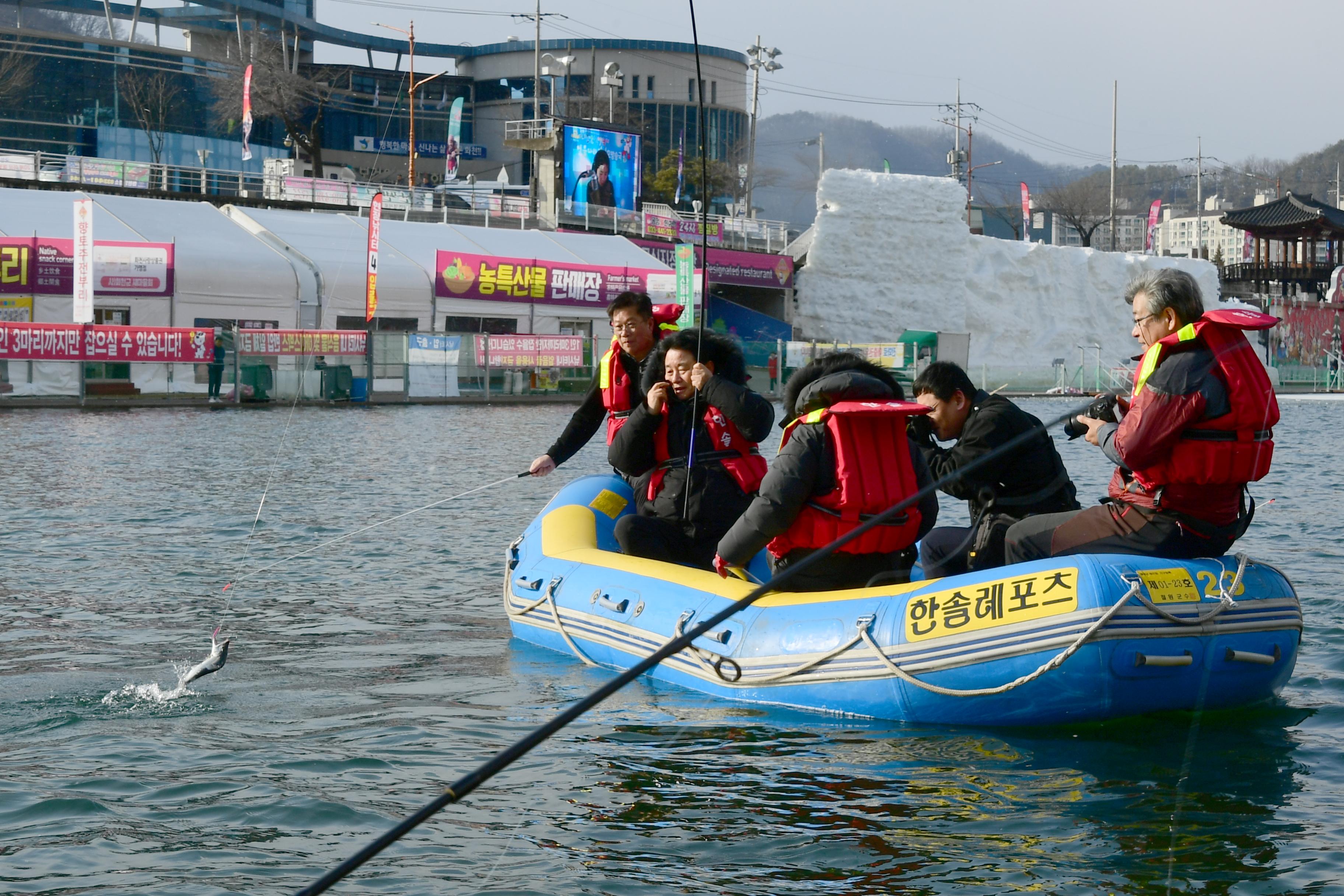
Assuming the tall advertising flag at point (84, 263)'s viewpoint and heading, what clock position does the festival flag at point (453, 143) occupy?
The festival flag is roughly at 7 o'clock from the tall advertising flag.

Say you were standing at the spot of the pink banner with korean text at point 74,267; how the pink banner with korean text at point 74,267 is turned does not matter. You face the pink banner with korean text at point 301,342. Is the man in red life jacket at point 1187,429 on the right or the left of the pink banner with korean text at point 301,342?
right

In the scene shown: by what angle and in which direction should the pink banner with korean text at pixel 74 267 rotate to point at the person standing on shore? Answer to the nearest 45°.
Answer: approximately 45° to its left

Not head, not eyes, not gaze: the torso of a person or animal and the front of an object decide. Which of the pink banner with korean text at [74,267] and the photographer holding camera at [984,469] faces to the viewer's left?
the photographer holding camera

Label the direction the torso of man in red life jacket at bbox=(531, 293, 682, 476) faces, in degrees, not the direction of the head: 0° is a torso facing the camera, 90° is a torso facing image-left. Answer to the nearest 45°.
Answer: approximately 45°

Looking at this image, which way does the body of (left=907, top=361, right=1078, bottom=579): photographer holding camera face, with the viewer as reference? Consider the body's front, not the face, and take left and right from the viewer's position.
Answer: facing to the left of the viewer

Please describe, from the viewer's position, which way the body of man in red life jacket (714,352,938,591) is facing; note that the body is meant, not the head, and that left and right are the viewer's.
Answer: facing away from the viewer and to the left of the viewer

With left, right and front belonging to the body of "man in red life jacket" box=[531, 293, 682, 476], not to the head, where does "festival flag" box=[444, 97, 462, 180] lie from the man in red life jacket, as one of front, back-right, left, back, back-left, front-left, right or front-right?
back-right

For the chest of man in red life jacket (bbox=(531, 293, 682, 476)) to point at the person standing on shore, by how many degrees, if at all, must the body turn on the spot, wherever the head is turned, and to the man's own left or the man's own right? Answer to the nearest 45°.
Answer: approximately 135° to the man's own right

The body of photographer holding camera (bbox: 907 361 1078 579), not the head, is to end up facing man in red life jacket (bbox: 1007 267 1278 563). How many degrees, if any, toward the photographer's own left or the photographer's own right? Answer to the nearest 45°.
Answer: approximately 135° to the photographer's own left

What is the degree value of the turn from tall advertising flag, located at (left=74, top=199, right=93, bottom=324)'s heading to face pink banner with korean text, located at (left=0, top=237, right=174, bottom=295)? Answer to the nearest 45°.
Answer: approximately 180°

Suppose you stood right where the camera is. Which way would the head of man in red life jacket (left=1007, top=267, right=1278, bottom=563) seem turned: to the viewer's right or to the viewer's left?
to the viewer's left

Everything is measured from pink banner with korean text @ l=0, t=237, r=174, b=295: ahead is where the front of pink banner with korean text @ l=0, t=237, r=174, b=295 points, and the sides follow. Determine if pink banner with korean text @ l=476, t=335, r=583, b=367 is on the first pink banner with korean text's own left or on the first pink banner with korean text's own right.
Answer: on the first pink banner with korean text's own left
